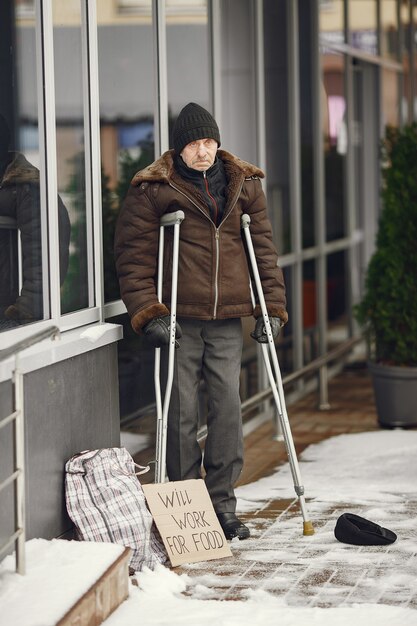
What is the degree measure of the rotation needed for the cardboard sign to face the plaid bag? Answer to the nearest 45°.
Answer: approximately 45° to its right

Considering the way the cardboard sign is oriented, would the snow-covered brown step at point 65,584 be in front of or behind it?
in front

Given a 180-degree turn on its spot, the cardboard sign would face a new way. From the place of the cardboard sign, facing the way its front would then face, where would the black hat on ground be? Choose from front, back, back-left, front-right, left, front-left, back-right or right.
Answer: right

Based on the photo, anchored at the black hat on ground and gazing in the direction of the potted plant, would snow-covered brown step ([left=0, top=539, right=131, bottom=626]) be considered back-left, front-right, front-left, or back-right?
back-left

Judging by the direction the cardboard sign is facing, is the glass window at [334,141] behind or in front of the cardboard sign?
behind

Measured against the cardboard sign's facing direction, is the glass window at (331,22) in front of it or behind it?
behind

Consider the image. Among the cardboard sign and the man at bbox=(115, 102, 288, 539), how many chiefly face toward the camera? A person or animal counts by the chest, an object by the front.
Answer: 2

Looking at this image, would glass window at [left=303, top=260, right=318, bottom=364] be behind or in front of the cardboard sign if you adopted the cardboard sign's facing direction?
behind

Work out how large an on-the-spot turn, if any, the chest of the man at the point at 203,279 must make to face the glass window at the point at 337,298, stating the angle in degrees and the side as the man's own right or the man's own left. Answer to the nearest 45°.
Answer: approximately 180°

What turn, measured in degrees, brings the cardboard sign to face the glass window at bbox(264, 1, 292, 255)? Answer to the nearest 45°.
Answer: approximately 180°
